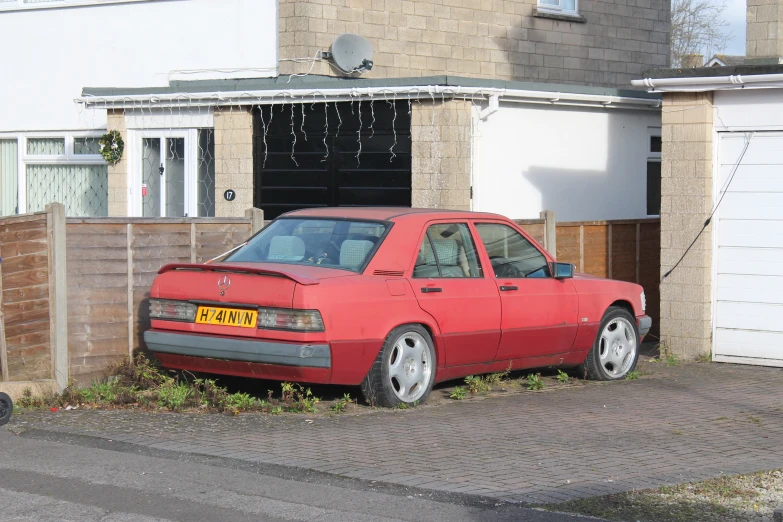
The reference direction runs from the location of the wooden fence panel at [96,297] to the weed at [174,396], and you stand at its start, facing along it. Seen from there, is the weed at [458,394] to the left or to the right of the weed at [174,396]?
left

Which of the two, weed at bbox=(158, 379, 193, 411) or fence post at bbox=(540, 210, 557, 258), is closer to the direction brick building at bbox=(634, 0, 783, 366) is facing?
the weed

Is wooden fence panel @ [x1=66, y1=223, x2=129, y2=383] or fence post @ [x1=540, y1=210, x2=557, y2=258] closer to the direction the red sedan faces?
the fence post

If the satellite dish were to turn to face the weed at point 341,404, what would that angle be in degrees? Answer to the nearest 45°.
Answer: approximately 45° to its right

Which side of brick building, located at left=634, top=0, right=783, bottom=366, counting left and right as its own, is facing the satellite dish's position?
right

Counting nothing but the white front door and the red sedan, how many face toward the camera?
1

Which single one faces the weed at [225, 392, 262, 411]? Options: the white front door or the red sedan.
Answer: the white front door

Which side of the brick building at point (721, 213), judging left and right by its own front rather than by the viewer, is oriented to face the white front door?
right

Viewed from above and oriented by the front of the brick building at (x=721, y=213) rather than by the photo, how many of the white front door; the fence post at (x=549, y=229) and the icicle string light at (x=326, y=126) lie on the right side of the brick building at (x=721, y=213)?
3

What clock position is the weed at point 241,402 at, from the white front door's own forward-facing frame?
The weed is roughly at 12 o'clock from the white front door.

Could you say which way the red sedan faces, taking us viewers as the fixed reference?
facing away from the viewer and to the right of the viewer

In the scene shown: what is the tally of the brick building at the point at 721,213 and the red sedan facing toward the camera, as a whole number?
1

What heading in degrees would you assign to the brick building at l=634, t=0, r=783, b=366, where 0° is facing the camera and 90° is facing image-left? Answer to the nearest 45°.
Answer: approximately 0°

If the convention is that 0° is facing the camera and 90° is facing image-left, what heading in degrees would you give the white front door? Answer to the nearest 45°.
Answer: approximately 0°

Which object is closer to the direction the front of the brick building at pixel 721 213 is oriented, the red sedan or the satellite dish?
the red sedan
